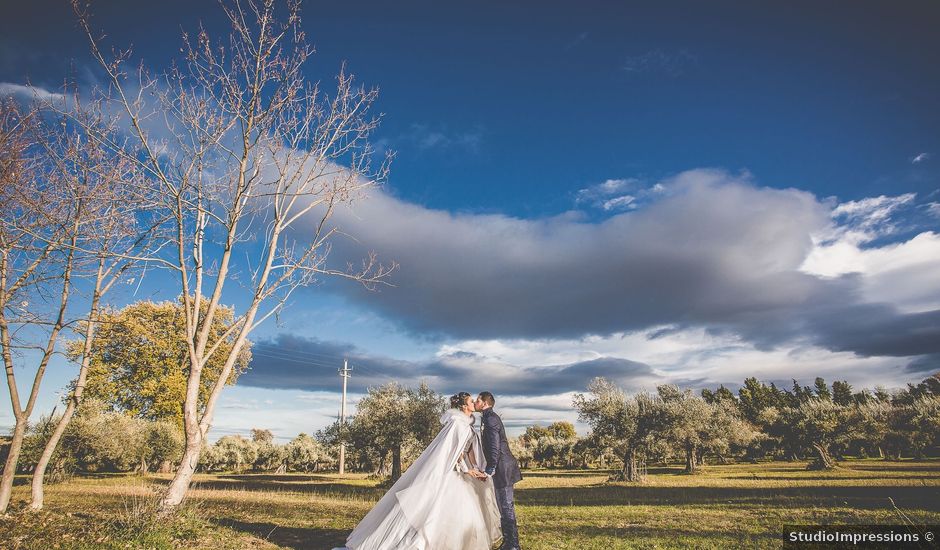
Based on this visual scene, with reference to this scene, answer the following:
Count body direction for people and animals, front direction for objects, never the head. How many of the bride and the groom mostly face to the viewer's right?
1

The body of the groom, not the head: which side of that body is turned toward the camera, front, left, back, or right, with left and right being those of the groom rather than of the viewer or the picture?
left

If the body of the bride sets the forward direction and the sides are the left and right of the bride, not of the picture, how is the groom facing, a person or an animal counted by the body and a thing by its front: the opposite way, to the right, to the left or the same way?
the opposite way

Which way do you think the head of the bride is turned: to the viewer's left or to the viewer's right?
to the viewer's right

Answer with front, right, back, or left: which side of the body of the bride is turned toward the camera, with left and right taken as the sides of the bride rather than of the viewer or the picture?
right

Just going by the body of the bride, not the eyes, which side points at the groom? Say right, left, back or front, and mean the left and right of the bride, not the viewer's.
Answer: front
